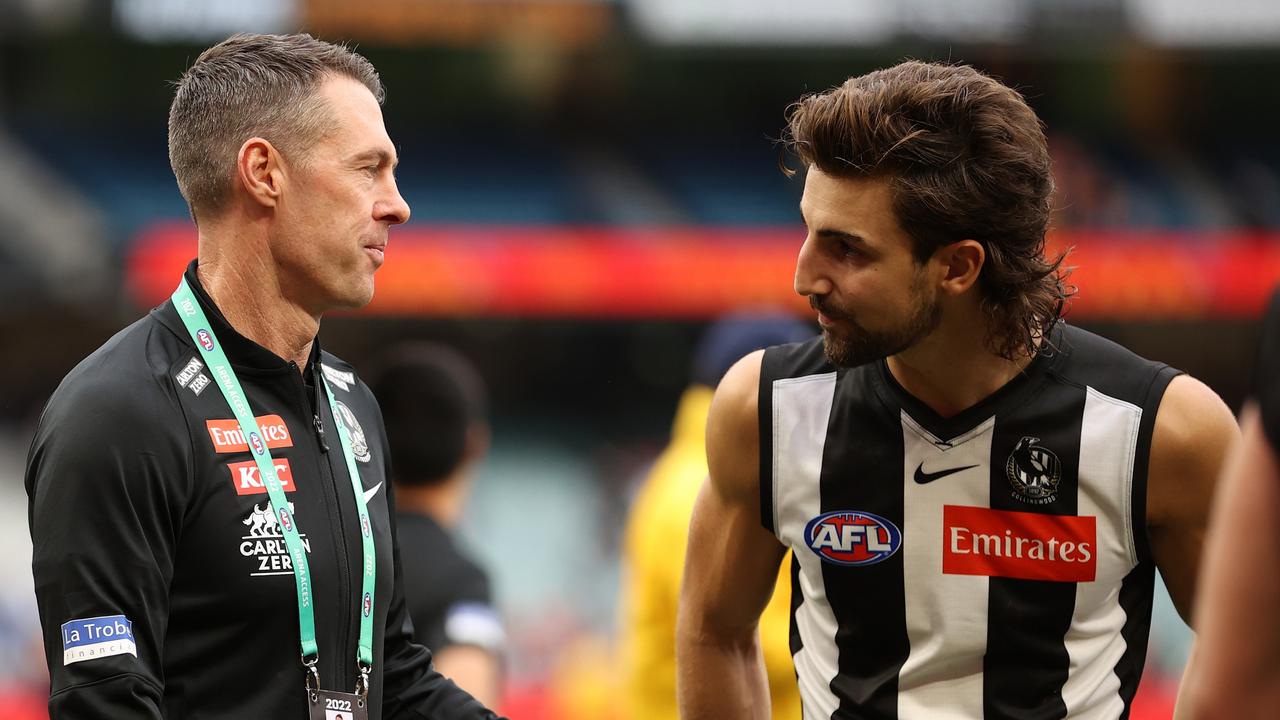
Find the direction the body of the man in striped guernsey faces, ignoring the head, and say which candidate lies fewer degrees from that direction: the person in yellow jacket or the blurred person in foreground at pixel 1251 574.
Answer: the blurred person in foreground

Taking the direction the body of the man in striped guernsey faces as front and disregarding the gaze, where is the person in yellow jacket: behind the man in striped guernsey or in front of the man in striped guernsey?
behind

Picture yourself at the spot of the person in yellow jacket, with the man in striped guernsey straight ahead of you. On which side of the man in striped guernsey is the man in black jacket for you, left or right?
right

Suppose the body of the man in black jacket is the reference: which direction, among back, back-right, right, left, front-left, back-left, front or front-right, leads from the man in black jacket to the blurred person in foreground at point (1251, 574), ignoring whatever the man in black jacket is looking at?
front

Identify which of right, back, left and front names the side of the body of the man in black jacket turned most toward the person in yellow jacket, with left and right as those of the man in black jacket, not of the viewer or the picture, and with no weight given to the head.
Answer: left

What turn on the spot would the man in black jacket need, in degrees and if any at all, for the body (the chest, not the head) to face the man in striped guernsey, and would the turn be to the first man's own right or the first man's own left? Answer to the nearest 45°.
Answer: approximately 45° to the first man's own left

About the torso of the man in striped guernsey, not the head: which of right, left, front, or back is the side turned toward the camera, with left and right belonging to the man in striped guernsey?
front

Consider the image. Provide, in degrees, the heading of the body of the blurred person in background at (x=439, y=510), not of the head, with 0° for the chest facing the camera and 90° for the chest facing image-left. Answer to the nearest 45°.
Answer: approximately 225°

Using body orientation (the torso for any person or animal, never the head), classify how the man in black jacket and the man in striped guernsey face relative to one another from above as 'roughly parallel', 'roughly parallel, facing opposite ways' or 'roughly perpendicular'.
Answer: roughly perpendicular

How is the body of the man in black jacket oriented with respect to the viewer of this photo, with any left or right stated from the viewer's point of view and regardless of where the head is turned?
facing the viewer and to the right of the viewer

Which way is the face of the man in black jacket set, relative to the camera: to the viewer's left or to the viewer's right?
to the viewer's right

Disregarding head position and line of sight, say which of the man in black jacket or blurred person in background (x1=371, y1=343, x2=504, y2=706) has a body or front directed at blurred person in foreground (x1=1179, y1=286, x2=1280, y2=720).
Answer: the man in black jacket

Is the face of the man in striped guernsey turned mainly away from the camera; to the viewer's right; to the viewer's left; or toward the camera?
to the viewer's left

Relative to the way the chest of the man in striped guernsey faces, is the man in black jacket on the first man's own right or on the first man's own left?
on the first man's own right

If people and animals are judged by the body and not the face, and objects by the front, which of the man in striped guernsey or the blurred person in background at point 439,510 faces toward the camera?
the man in striped guernsey

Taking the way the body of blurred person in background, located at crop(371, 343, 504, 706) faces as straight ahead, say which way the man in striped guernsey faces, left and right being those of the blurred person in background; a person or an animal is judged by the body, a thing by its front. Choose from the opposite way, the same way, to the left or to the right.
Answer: the opposite way

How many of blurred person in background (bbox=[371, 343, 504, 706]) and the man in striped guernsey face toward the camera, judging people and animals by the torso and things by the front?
1

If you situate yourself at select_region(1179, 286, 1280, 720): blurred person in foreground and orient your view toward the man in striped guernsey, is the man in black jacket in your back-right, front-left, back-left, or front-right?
front-left
